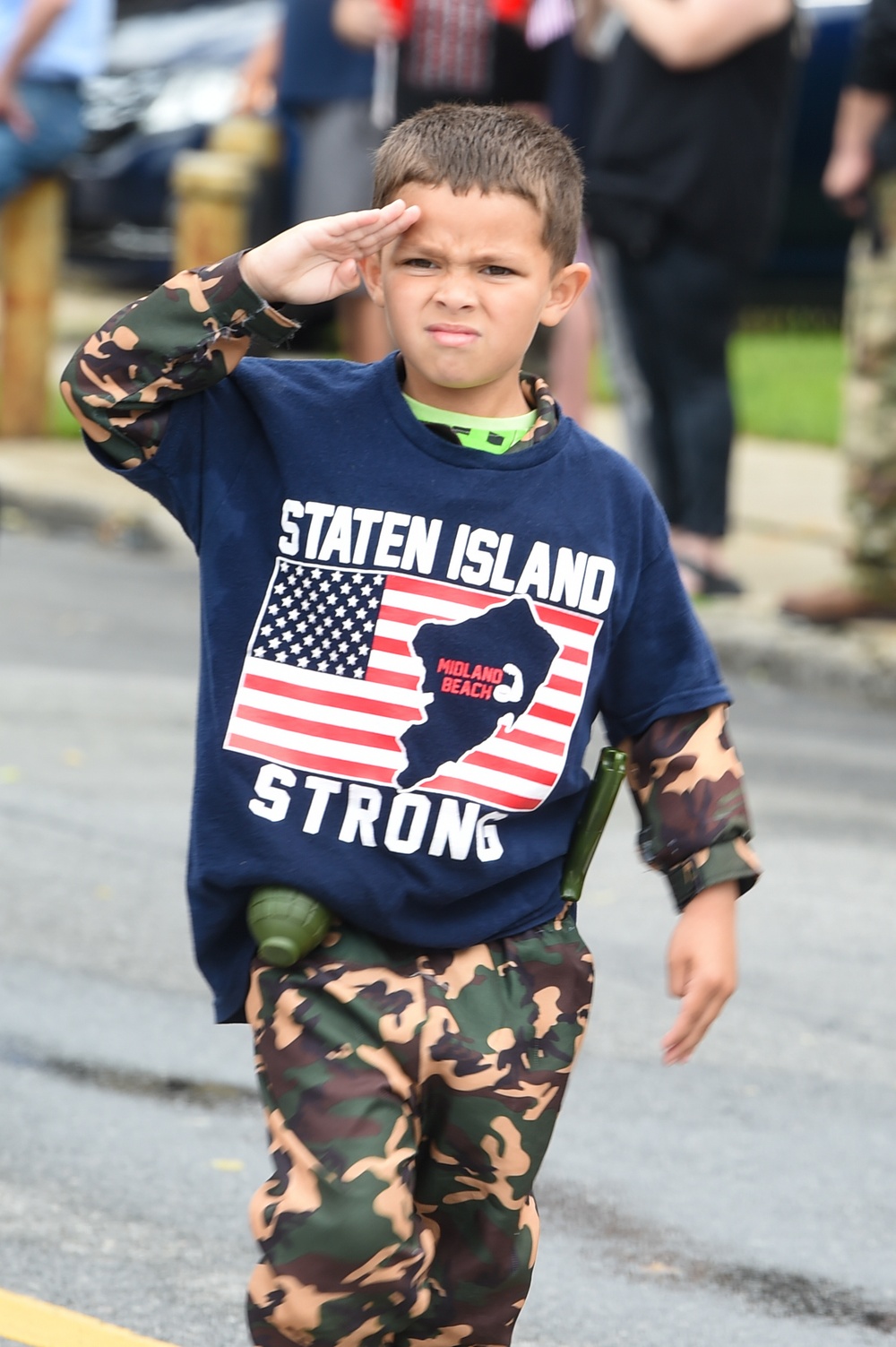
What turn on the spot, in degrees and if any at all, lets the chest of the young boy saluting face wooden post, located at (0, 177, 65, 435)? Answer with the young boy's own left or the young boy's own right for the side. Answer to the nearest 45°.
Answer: approximately 180°

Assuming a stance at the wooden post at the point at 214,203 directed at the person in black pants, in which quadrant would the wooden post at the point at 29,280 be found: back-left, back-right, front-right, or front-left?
back-right

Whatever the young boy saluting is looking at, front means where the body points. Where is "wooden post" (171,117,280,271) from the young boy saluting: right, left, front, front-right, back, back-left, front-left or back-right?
back

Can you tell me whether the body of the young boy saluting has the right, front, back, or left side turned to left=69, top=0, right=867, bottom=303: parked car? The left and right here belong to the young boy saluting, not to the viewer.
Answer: back

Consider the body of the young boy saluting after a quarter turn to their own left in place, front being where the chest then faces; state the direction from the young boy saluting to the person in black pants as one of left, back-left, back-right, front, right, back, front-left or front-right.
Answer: left
